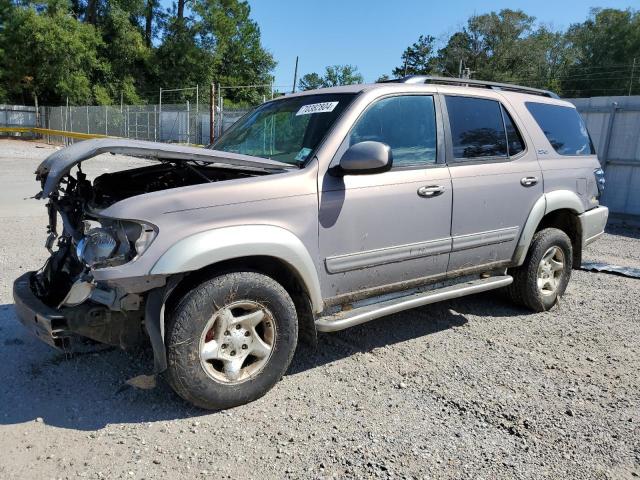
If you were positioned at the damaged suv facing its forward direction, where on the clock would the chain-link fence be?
The chain-link fence is roughly at 4 o'clock from the damaged suv.

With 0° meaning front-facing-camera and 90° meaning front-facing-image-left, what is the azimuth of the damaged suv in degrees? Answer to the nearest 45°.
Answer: approximately 45°

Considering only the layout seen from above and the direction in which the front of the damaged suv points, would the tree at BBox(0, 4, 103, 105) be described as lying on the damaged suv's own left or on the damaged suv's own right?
on the damaged suv's own right
